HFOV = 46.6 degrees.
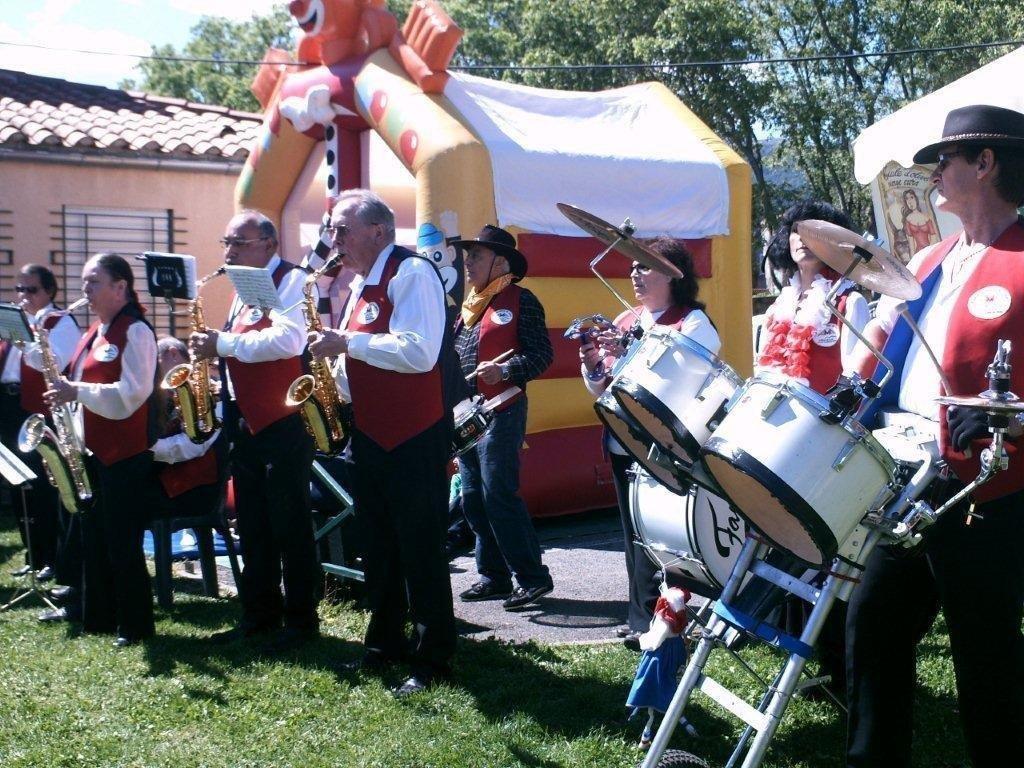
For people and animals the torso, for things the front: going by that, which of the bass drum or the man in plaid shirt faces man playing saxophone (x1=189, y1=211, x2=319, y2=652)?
the man in plaid shirt

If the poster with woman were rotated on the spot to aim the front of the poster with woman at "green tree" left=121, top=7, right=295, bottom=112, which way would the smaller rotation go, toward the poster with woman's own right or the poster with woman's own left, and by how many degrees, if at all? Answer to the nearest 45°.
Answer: approximately 135° to the poster with woman's own right

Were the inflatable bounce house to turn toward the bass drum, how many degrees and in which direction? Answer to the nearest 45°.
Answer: approximately 45° to its left

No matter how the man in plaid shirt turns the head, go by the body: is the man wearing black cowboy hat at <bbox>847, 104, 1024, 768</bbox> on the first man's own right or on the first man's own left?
on the first man's own left

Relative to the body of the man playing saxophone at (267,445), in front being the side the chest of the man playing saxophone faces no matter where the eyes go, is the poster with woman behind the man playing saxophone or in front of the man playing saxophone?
behind

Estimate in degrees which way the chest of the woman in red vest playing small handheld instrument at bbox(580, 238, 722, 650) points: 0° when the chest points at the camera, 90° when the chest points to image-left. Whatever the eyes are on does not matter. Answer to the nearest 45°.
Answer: approximately 45°
